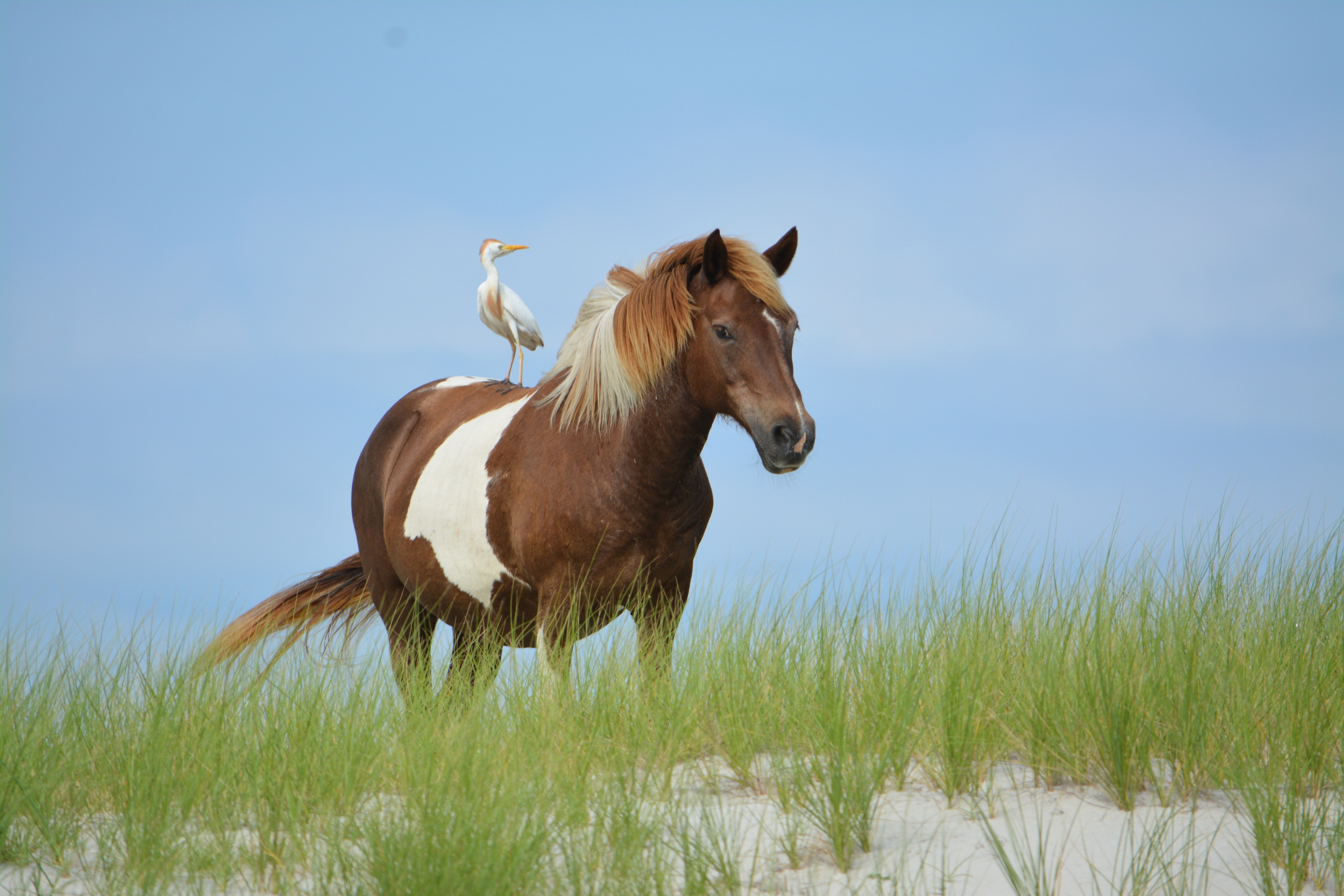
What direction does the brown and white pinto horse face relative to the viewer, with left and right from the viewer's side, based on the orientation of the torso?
facing the viewer and to the right of the viewer
